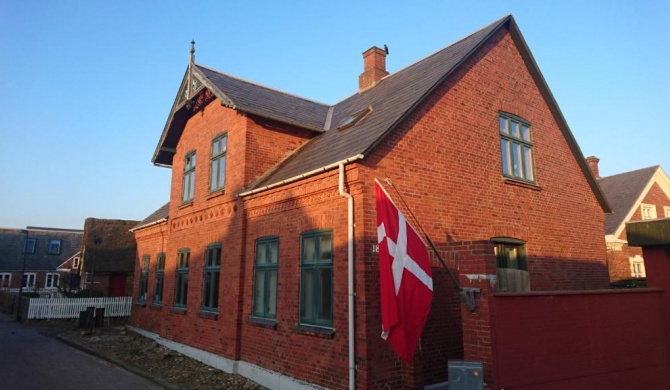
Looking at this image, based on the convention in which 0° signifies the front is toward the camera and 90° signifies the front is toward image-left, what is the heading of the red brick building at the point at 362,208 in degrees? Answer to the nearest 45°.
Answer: approximately 45°

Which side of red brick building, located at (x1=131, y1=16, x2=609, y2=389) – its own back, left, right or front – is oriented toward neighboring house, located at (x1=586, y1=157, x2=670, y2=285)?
back

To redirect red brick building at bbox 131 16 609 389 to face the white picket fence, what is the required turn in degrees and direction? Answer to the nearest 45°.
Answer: approximately 90° to its right

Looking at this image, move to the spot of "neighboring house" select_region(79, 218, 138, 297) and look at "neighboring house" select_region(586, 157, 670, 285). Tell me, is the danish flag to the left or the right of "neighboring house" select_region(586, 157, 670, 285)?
right

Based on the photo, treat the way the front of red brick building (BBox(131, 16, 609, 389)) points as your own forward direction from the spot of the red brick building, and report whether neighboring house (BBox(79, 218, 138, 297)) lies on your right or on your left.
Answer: on your right

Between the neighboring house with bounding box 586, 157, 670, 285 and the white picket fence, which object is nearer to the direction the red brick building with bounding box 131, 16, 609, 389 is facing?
the white picket fence
